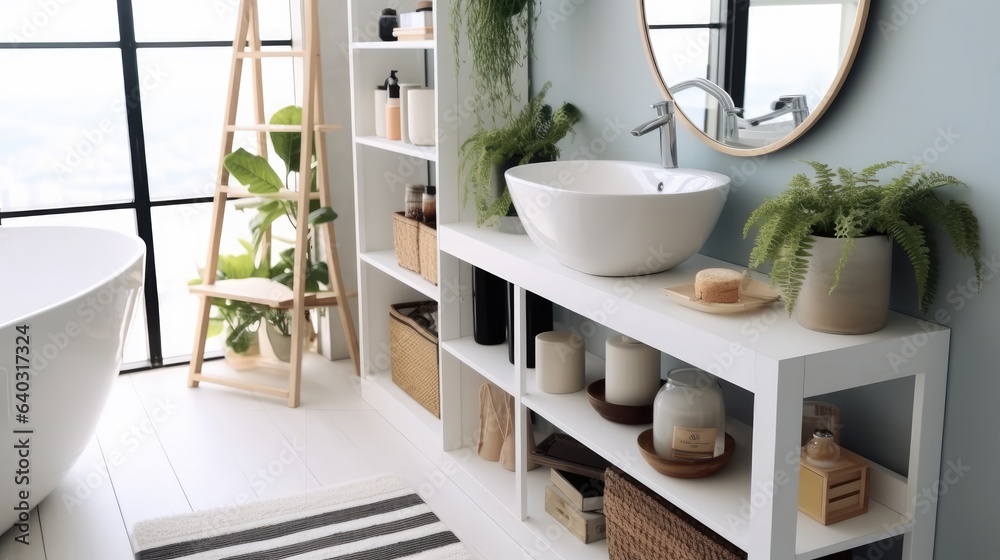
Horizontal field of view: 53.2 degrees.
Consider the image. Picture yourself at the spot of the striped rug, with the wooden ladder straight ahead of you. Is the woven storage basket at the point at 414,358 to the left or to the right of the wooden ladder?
right

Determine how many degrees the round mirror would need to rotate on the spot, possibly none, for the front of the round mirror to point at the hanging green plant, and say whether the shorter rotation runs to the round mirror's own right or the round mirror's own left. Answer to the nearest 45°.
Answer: approximately 90° to the round mirror's own right

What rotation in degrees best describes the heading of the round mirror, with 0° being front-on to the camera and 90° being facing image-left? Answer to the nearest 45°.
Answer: approximately 45°

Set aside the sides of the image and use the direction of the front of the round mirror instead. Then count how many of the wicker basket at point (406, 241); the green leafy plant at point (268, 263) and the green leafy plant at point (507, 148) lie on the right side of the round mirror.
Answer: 3

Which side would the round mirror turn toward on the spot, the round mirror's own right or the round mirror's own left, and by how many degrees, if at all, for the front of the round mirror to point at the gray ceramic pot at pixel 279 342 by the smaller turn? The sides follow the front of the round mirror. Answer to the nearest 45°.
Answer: approximately 90° to the round mirror's own right

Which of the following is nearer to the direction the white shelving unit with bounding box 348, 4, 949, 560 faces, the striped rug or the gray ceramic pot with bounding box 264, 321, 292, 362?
the striped rug

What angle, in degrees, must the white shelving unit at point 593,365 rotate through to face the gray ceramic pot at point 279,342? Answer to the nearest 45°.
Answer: approximately 90° to its right

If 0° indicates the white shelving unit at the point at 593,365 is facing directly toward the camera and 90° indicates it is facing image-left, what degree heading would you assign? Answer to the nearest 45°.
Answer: approximately 45°

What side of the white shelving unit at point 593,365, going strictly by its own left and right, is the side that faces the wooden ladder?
right

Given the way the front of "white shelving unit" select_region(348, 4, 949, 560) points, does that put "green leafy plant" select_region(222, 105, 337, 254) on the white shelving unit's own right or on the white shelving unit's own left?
on the white shelving unit's own right

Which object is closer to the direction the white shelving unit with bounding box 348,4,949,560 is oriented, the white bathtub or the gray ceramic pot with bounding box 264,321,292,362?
the white bathtub
